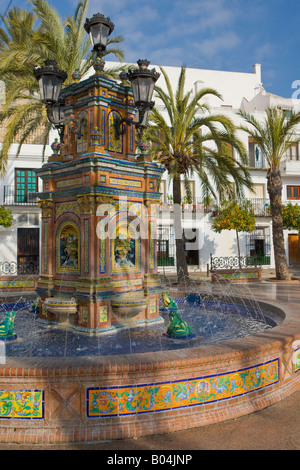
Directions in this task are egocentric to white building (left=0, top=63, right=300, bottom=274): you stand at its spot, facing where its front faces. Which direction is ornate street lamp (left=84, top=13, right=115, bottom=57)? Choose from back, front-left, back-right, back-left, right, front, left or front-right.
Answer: front

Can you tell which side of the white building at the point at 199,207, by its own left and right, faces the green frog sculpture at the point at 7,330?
front

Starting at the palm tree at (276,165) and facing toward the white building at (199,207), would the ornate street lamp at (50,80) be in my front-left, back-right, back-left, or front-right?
back-left

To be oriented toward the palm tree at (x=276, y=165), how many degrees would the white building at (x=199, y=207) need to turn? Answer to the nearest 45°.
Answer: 0° — it already faces it

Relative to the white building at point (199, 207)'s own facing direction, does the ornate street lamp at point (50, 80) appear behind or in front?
in front

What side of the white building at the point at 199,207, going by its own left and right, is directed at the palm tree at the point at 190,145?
front

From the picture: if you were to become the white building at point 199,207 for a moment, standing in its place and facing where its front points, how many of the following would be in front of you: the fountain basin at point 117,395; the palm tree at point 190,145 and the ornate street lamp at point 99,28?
3

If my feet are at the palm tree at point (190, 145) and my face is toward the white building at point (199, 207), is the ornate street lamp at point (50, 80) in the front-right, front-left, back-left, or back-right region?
back-left

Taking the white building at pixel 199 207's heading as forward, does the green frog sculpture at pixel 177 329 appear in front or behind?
in front

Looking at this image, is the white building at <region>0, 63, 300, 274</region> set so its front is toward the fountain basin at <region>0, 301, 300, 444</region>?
yes

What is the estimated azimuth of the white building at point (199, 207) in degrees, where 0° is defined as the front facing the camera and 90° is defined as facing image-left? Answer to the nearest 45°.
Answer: approximately 0°
